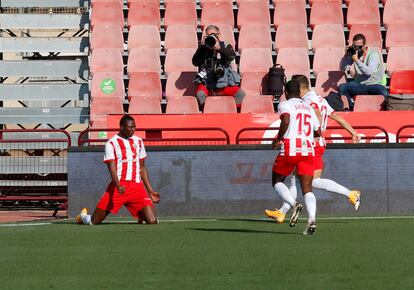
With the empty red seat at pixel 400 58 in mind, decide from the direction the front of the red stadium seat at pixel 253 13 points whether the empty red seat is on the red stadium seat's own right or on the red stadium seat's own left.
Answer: on the red stadium seat's own left

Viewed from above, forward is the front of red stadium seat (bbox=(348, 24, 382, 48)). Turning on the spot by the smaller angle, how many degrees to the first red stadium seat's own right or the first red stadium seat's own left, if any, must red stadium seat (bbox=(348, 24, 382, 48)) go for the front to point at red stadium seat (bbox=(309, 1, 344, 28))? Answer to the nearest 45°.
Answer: approximately 90° to the first red stadium seat's own right

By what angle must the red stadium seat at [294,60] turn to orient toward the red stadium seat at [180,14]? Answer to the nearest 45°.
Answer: approximately 90° to its right

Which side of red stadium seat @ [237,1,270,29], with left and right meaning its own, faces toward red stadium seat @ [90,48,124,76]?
right

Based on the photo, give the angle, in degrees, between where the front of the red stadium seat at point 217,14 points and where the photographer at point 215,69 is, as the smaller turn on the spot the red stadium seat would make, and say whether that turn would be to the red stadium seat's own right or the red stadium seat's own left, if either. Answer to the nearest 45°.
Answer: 0° — it already faces them

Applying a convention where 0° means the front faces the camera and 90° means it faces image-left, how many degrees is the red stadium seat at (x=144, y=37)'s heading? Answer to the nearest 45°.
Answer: approximately 0°

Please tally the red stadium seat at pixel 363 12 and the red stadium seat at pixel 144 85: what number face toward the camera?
2
